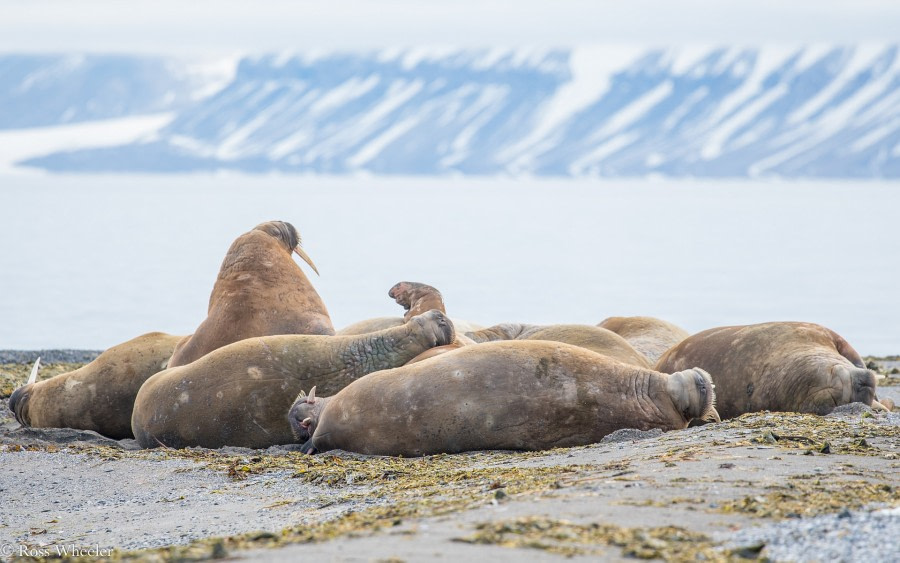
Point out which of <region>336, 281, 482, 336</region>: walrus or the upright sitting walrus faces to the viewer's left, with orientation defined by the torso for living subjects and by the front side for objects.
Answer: the walrus

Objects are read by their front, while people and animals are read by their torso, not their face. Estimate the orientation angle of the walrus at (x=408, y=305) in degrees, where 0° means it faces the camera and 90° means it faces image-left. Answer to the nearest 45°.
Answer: approximately 90°

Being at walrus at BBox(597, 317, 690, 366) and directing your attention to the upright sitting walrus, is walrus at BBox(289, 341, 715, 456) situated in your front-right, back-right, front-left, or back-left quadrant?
front-left

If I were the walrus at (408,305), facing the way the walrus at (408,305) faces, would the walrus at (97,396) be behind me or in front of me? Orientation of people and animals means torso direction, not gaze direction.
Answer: in front

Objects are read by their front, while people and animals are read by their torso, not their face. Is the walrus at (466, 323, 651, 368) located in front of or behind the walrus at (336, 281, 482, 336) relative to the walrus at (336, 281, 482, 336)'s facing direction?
behind

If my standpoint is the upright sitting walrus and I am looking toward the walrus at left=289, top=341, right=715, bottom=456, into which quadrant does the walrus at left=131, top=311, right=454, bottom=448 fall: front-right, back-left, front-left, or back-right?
front-right

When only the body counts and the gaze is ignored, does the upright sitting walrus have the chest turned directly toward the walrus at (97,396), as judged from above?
no

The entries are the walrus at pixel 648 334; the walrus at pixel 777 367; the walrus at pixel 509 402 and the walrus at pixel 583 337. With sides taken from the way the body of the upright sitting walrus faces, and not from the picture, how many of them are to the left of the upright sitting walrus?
0

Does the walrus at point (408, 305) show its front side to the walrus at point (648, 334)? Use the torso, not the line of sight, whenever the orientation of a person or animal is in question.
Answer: no

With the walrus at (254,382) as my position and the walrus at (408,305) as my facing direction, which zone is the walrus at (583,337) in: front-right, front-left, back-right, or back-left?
front-right

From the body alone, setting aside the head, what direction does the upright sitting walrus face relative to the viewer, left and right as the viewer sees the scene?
facing away from the viewer and to the right of the viewer

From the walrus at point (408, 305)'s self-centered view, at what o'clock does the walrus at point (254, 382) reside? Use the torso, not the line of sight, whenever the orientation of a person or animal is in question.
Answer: the walrus at point (254, 382) is roughly at 10 o'clock from the walrus at point (408, 305).

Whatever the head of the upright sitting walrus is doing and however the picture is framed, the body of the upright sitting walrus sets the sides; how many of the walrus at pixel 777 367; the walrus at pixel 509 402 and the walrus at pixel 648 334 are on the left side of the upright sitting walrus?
0

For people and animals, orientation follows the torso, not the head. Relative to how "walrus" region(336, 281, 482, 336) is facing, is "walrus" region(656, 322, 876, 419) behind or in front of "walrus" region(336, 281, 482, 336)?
behind
